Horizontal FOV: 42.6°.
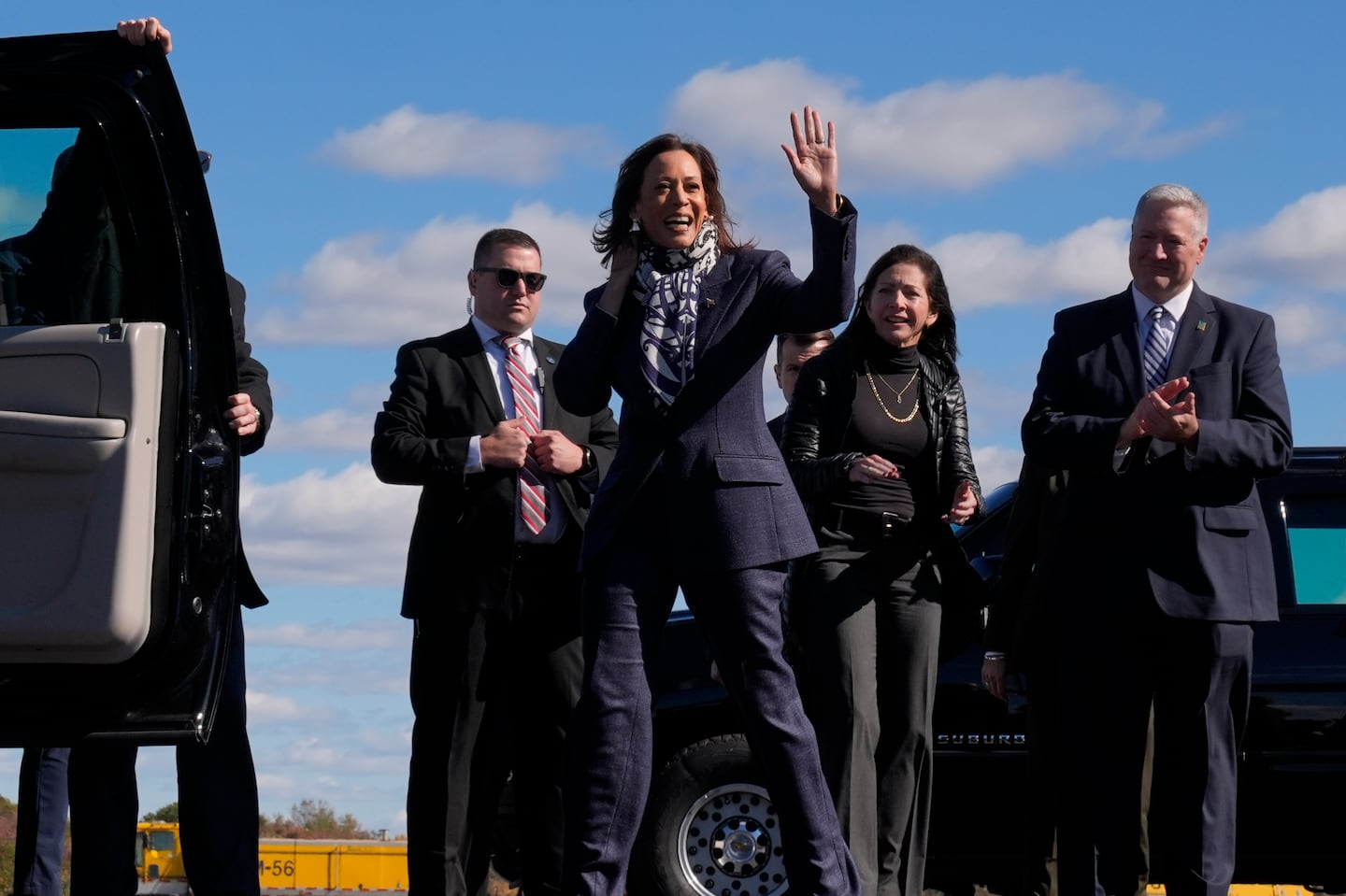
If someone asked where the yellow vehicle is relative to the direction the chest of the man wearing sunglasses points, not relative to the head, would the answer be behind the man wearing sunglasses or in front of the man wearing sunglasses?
behind

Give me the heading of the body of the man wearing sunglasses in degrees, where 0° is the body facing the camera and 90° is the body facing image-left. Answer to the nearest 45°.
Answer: approximately 315°

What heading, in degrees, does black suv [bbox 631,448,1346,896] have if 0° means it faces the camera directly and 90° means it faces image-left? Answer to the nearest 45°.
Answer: approximately 90°

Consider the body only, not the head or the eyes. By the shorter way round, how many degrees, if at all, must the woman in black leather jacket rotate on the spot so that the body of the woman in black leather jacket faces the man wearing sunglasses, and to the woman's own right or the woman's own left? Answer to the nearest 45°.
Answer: approximately 90° to the woman's own right

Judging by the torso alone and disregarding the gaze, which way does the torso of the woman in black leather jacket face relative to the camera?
toward the camera

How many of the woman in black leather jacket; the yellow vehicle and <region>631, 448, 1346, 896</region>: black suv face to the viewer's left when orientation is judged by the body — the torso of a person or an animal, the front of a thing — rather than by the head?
2

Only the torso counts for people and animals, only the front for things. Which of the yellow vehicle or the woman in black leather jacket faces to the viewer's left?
the yellow vehicle

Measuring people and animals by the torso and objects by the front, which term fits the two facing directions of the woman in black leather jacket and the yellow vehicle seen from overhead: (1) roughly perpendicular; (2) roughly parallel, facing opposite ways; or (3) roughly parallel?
roughly perpendicular

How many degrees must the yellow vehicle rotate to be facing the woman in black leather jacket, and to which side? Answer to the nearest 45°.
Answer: approximately 135° to its left

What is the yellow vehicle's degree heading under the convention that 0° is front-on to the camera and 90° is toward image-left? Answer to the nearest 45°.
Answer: approximately 90°

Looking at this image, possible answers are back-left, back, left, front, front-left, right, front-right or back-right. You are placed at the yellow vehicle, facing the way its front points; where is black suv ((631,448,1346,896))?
back-left

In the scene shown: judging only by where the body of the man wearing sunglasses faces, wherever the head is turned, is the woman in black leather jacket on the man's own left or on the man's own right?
on the man's own left

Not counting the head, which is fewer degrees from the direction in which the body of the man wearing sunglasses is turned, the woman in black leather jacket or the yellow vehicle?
the woman in black leather jacket

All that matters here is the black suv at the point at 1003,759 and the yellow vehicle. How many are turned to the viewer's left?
2

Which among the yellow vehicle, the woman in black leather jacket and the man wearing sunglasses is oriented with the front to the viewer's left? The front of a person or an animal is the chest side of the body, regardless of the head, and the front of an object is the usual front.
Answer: the yellow vehicle
